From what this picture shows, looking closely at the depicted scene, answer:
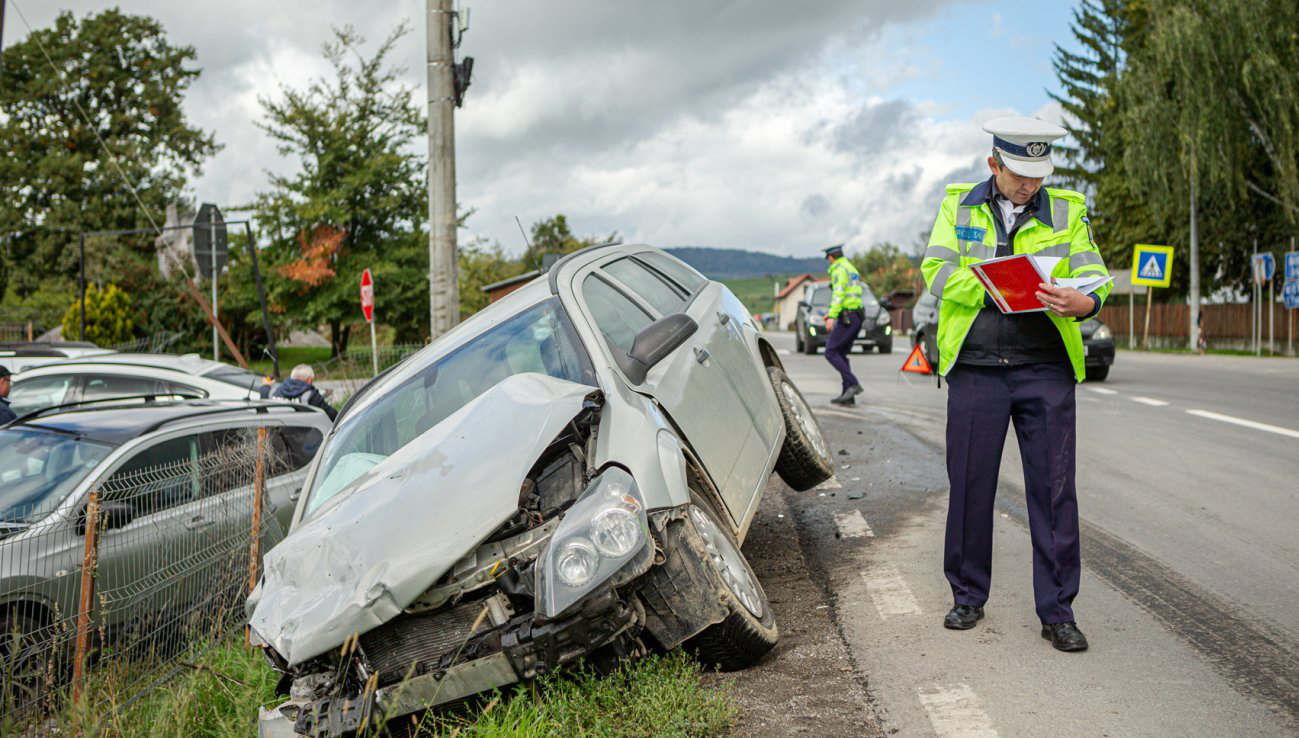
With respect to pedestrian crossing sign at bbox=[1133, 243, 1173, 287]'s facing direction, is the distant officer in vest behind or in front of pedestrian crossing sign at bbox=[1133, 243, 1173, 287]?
in front

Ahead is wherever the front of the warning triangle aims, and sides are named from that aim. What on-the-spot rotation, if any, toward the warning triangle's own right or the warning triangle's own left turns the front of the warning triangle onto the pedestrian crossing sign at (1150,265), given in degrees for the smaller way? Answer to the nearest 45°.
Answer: approximately 180°

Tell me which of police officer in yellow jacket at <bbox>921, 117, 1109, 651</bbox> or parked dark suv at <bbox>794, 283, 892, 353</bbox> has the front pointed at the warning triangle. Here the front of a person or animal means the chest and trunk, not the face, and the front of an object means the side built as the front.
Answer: the parked dark suv

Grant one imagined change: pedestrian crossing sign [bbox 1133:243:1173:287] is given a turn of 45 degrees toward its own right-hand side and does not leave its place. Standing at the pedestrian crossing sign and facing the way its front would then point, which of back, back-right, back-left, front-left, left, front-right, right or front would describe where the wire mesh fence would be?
front-left

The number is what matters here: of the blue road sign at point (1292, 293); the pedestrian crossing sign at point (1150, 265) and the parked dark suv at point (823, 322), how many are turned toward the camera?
3

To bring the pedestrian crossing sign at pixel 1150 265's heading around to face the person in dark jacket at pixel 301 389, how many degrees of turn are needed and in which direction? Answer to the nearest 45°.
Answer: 0° — it already faces them

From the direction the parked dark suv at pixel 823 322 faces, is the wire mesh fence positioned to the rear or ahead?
ahead

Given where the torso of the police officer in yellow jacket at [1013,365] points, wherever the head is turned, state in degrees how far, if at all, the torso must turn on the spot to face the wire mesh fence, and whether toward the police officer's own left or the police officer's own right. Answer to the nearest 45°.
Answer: approximately 90° to the police officer's own right

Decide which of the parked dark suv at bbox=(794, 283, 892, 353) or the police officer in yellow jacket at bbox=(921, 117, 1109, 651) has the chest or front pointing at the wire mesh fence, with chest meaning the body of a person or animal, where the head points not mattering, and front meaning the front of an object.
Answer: the parked dark suv

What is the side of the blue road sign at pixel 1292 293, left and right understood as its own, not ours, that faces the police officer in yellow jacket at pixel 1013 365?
front

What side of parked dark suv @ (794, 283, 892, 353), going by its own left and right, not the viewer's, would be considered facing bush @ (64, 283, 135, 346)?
right

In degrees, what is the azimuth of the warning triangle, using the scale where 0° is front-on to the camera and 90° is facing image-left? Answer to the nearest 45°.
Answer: approximately 0°
